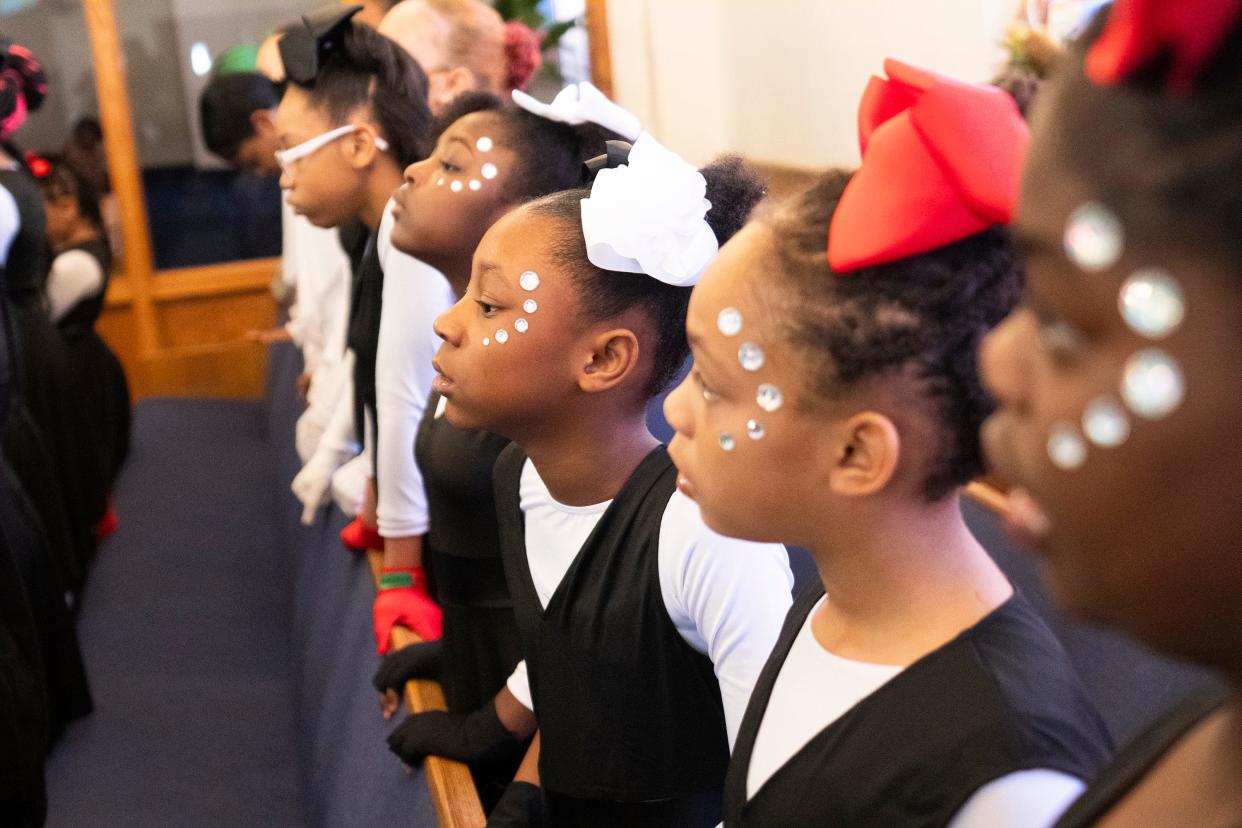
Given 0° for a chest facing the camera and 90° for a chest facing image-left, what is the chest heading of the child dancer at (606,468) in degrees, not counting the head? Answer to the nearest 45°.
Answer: approximately 45°

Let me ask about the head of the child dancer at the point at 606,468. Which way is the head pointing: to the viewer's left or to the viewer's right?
to the viewer's left

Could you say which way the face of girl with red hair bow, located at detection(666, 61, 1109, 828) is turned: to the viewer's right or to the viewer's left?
to the viewer's left

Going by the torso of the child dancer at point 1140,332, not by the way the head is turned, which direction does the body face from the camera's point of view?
to the viewer's left

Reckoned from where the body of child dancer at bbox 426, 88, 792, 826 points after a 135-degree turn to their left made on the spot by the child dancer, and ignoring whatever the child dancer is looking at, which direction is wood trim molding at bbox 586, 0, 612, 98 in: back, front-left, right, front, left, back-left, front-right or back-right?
left

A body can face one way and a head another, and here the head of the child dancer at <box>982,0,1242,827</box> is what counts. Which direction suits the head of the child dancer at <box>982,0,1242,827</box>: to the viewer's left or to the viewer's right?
to the viewer's left
